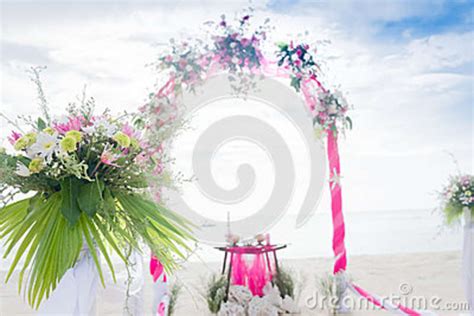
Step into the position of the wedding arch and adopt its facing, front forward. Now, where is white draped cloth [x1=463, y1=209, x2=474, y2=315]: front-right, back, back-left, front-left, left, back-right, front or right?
left

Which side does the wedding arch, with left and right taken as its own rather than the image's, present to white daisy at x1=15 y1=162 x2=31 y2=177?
front

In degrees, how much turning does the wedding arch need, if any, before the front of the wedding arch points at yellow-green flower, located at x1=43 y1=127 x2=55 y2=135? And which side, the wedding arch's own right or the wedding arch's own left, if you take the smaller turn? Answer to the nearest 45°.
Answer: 0° — it already faces it

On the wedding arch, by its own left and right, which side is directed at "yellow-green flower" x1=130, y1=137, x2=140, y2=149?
front

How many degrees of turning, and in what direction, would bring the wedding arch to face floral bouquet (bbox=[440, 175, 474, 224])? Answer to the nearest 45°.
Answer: approximately 90° to its left

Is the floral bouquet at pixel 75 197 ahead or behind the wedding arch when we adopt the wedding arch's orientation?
ahead

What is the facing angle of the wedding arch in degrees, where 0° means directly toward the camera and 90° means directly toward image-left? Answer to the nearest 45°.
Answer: approximately 0°
